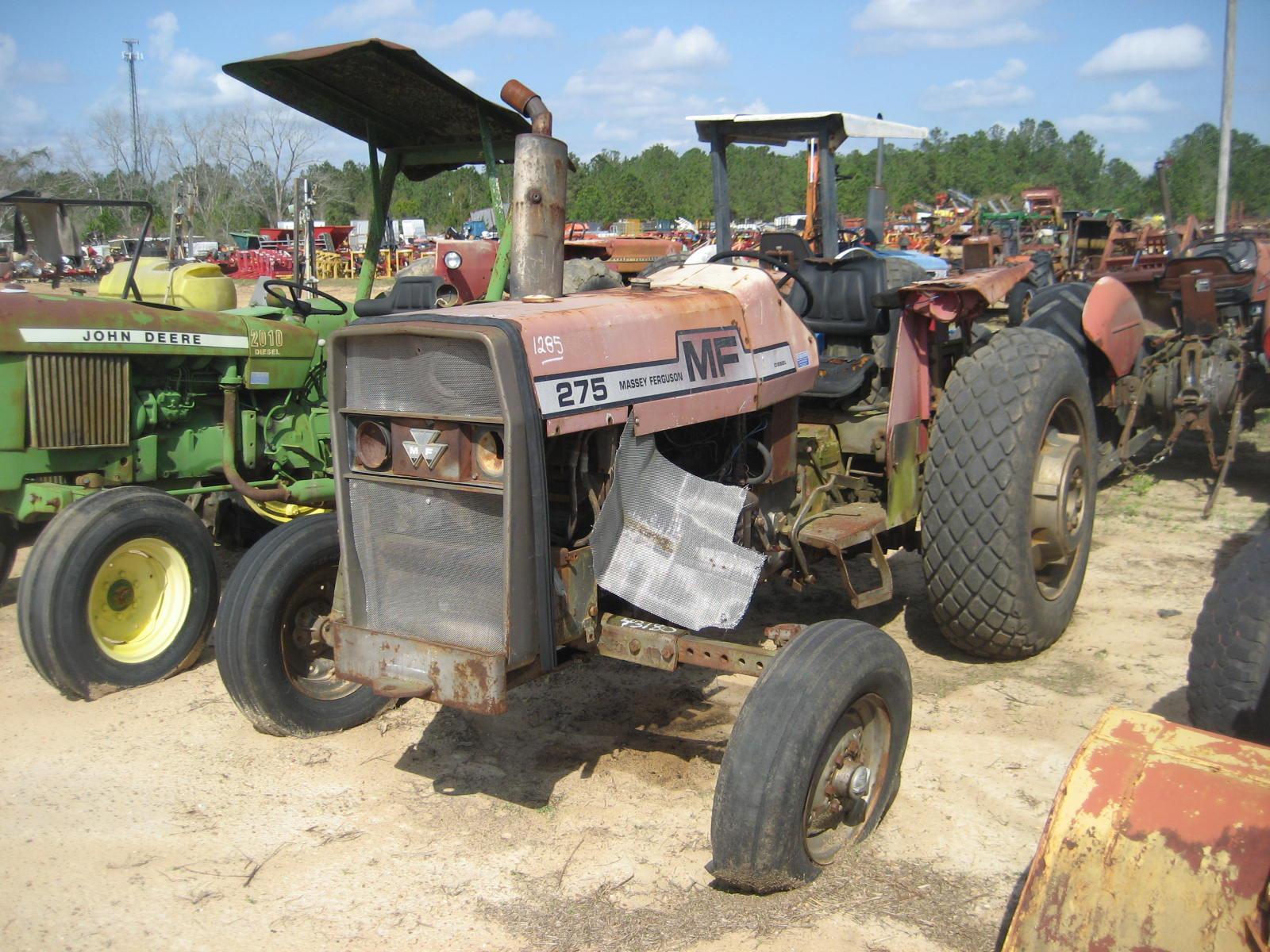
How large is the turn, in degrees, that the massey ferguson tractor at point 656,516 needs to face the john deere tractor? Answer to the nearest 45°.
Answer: approximately 90° to its right

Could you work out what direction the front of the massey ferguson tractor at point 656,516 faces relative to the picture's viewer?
facing the viewer and to the left of the viewer

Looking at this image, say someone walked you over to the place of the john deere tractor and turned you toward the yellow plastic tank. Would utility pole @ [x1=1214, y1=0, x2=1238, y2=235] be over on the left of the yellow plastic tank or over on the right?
right

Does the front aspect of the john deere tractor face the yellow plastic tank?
no

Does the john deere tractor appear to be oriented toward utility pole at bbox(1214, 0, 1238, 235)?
no

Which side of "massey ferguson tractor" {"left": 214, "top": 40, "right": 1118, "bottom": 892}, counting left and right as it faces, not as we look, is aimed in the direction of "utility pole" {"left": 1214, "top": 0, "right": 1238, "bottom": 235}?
back

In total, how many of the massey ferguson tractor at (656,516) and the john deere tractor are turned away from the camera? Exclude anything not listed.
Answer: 0

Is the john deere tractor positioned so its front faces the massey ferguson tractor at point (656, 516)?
no

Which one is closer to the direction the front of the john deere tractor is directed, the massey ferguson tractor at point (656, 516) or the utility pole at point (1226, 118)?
the massey ferguson tractor

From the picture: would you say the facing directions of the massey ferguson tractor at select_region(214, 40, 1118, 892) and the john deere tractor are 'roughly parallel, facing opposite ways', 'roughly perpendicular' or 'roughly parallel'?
roughly parallel

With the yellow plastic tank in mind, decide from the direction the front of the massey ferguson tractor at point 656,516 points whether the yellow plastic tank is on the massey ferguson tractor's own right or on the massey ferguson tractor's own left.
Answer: on the massey ferguson tractor's own right
